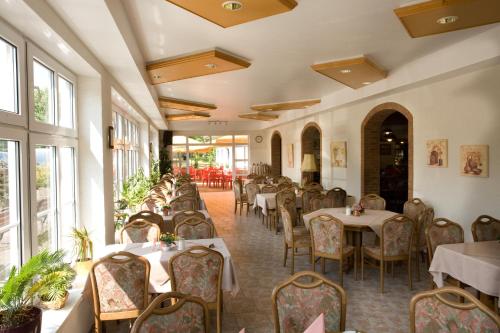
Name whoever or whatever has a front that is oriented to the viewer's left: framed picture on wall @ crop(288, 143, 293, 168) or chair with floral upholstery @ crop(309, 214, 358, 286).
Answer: the framed picture on wall

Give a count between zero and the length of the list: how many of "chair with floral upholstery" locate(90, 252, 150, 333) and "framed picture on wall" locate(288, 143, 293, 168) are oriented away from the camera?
1

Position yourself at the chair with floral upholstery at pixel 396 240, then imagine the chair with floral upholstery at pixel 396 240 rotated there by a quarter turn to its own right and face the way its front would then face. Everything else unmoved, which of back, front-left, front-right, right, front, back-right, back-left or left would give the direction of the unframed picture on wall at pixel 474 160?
front

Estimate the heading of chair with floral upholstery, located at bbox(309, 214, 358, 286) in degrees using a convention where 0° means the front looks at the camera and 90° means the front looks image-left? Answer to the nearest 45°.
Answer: approximately 225°

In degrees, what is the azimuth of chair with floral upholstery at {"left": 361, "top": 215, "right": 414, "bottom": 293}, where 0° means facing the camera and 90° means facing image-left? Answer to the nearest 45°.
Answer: approximately 135°

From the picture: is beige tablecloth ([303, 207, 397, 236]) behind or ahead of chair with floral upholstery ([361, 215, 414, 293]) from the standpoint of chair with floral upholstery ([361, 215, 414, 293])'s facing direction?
ahead

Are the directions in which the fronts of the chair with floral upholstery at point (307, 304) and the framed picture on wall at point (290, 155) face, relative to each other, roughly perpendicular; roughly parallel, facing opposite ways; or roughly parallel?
roughly perpendicular

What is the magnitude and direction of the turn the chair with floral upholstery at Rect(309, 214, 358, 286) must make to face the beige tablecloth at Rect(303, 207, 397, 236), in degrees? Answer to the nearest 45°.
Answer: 0° — it already faces it

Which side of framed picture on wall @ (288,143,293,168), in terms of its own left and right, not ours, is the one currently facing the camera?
left

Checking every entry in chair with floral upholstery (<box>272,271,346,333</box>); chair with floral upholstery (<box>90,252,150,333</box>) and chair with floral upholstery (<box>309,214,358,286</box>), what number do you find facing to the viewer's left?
0

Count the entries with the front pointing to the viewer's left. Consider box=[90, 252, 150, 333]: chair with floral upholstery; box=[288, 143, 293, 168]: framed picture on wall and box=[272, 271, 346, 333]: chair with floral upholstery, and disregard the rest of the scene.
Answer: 1

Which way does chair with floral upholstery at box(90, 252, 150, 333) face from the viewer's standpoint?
away from the camera
